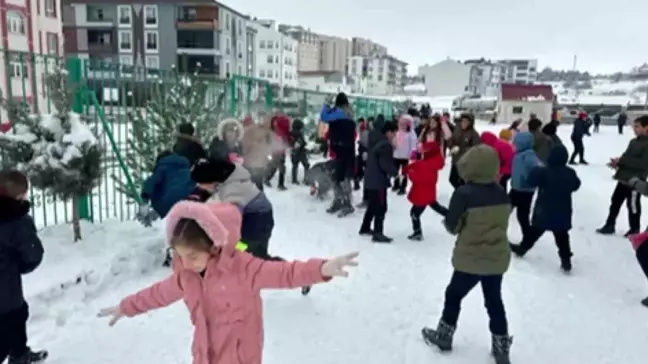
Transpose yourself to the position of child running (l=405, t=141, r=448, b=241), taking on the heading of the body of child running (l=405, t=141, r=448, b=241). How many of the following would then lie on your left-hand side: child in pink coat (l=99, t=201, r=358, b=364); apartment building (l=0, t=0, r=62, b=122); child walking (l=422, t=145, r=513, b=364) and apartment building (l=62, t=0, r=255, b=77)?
2

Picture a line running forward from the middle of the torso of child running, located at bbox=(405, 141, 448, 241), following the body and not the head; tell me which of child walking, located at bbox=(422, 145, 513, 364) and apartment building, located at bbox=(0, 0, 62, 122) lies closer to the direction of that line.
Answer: the apartment building

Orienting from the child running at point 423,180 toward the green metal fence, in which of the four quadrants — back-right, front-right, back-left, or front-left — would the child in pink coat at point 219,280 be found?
front-left

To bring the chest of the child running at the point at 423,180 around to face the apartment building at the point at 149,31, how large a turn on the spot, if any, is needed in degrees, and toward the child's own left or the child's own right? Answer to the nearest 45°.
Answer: approximately 45° to the child's own right

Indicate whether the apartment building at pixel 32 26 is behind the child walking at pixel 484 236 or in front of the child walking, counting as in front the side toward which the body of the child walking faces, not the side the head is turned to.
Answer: in front

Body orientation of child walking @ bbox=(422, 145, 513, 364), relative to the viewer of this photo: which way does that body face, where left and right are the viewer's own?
facing away from the viewer and to the left of the viewer

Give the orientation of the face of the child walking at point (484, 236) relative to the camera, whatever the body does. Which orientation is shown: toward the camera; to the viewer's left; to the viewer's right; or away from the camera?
away from the camera

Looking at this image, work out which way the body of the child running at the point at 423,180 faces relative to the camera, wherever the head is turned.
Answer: to the viewer's left

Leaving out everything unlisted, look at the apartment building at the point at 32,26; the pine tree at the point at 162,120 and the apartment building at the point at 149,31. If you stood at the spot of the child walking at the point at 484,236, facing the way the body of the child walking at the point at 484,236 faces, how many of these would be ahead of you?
3
